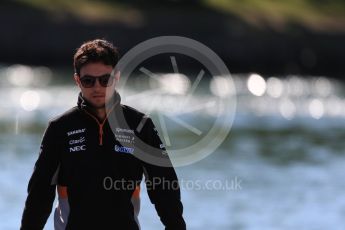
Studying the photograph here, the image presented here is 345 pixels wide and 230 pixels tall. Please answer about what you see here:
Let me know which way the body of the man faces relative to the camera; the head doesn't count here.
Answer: toward the camera
